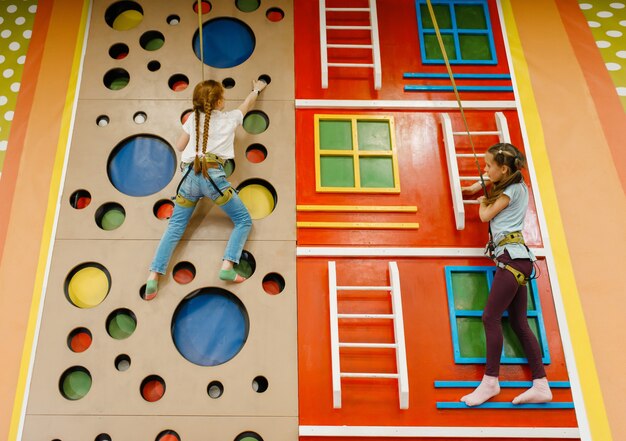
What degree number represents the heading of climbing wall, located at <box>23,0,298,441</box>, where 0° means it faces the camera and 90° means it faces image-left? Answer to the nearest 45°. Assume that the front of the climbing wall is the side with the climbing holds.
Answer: approximately 0°

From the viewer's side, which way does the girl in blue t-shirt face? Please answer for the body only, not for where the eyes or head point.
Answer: to the viewer's left

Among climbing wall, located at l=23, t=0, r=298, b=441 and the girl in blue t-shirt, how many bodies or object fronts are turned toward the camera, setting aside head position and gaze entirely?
1
